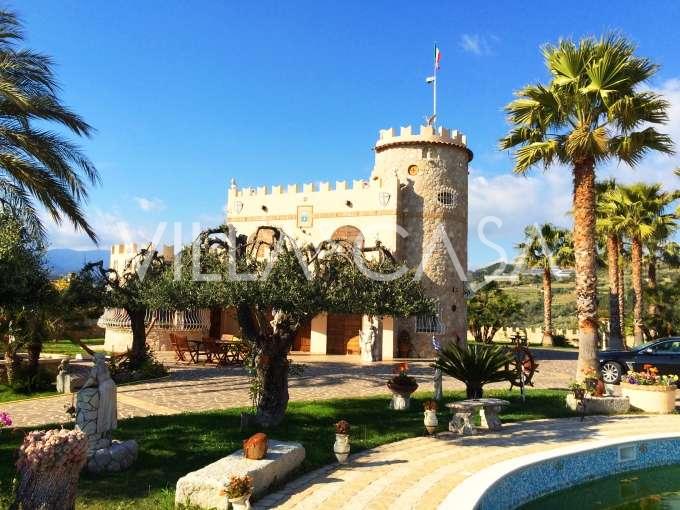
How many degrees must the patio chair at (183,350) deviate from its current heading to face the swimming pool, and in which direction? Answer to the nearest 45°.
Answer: approximately 45° to its right

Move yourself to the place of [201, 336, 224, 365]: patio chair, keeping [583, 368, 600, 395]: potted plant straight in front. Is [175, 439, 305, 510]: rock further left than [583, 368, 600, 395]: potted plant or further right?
right

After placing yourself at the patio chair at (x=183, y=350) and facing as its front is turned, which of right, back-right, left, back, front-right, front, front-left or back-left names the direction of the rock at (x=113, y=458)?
front-right

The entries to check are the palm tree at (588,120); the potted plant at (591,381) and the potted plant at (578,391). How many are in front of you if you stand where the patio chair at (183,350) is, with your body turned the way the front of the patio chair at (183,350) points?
3

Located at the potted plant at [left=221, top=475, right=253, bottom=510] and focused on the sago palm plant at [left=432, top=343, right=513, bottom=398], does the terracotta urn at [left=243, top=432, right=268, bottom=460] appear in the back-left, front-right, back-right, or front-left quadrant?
front-left

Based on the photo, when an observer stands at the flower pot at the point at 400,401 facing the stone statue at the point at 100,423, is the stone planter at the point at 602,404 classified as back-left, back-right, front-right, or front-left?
back-left

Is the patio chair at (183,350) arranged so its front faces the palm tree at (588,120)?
yes

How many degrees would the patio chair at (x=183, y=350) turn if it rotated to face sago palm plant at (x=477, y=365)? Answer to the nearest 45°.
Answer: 0° — it already faces it

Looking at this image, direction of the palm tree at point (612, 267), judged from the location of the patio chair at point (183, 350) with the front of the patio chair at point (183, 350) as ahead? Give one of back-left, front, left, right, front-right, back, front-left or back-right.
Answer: front-left

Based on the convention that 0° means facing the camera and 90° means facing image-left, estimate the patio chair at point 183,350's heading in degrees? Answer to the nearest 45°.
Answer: approximately 315°

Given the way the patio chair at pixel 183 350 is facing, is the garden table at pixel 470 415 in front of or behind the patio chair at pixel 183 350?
in front
